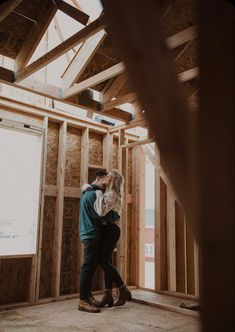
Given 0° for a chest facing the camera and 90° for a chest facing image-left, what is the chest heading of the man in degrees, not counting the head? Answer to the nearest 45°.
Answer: approximately 270°

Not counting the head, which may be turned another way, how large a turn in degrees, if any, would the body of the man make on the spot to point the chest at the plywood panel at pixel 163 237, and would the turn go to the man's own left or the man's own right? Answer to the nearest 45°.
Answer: approximately 45° to the man's own left

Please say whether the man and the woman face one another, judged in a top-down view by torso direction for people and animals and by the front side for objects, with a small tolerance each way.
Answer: yes

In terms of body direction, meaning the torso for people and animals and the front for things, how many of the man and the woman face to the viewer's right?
1

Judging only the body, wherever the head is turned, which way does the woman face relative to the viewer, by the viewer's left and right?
facing to the left of the viewer

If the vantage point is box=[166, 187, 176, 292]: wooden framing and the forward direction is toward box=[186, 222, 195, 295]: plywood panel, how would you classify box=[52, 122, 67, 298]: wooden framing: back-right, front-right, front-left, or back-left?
back-right

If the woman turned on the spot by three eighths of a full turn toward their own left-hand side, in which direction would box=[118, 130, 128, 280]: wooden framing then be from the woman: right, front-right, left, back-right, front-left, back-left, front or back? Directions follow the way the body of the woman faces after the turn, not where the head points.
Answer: back-left

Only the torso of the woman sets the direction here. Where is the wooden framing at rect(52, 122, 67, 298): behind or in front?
in front

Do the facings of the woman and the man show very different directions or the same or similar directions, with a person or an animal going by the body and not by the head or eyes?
very different directions

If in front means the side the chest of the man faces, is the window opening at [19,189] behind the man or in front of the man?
behind
